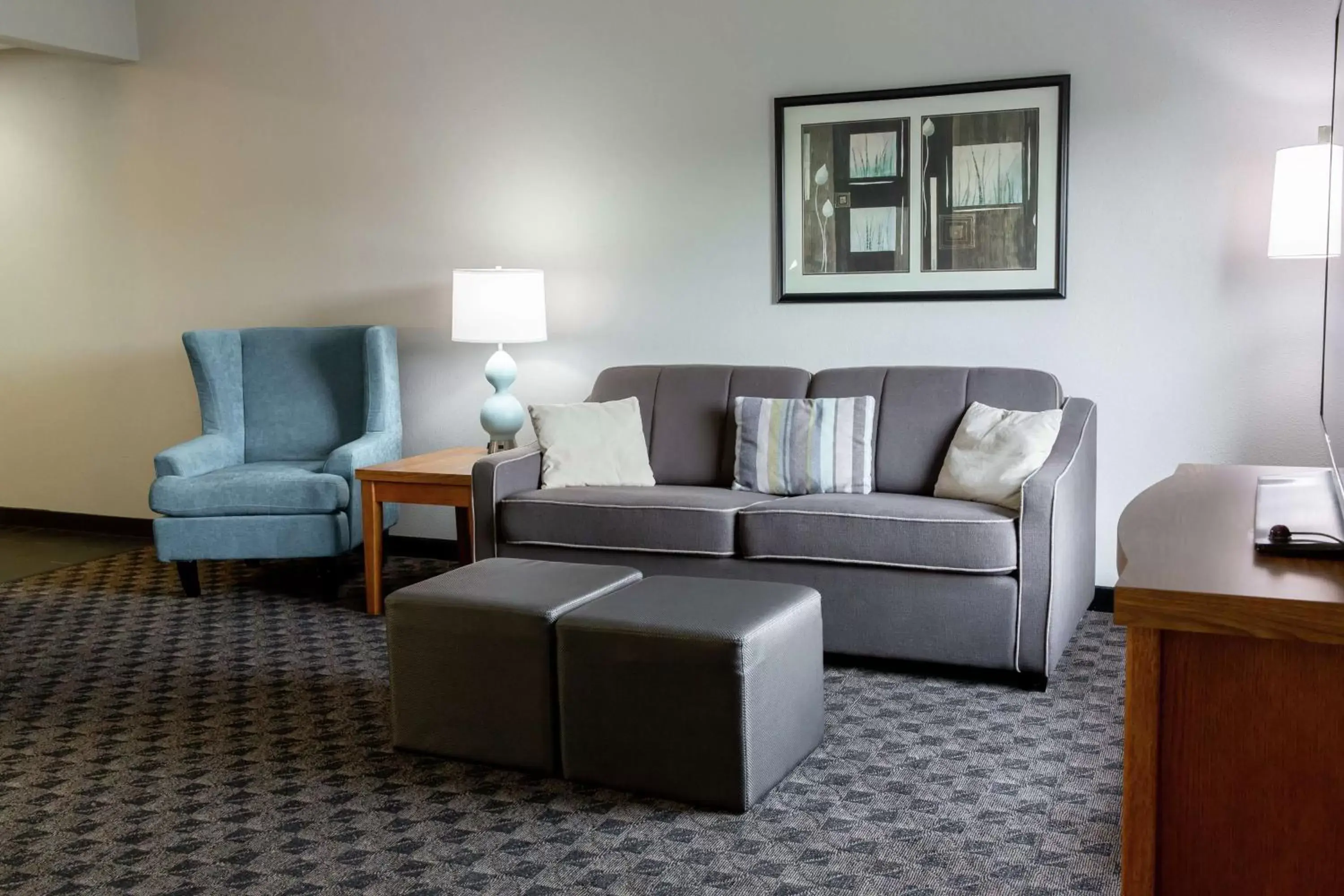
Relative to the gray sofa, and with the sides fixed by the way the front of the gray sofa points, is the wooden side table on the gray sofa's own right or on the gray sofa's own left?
on the gray sofa's own right

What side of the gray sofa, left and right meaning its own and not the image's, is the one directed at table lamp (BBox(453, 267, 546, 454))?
right

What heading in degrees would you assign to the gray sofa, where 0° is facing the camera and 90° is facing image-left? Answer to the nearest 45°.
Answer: approximately 45°

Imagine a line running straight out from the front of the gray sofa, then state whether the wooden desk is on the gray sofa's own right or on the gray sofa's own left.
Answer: on the gray sofa's own left

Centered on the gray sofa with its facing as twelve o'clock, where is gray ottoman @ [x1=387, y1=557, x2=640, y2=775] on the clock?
The gray ottoman is roughly at 12 o'clock from the gray sofa.
